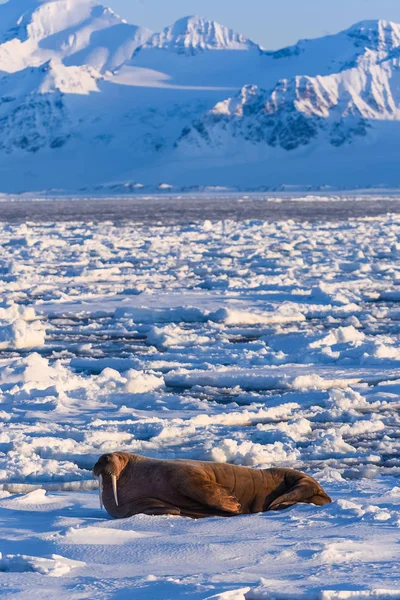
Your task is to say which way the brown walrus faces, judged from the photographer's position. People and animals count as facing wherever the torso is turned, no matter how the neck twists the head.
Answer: facing to the left of the viewer
